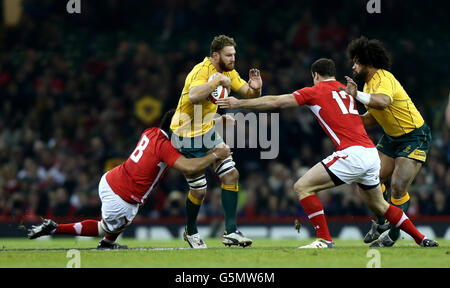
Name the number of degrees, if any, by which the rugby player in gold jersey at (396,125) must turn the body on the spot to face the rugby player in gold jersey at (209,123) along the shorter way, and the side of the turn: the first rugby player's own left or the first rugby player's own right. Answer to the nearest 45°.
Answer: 0° — they already face them

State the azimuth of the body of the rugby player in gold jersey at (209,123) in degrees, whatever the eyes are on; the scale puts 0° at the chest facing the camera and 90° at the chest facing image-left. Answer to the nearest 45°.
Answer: approximately 315°

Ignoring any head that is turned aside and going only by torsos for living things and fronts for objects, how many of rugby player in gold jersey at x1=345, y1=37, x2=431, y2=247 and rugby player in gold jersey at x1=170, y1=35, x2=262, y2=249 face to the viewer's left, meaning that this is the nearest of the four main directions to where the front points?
1

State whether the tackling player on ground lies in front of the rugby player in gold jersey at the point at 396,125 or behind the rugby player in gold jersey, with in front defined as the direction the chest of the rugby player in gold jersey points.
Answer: in front

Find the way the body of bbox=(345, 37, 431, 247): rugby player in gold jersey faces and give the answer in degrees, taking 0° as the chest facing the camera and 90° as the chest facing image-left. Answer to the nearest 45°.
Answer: approximately 90°

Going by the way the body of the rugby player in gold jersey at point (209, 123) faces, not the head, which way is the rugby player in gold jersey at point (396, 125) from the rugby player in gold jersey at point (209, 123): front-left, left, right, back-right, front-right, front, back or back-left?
front-left

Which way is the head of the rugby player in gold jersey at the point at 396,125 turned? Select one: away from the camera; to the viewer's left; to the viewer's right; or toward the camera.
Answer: to the viewer's left
